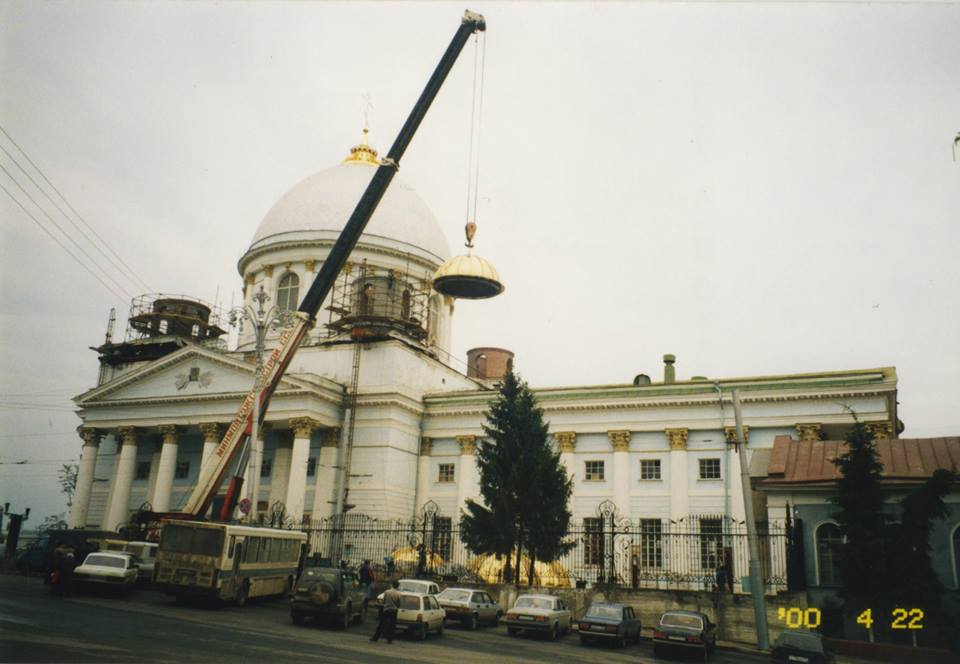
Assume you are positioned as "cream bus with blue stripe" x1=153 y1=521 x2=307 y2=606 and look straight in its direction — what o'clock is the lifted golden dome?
The lifted golden dome is roughly at 12 o'clock from the cream bus with blue stripe.
